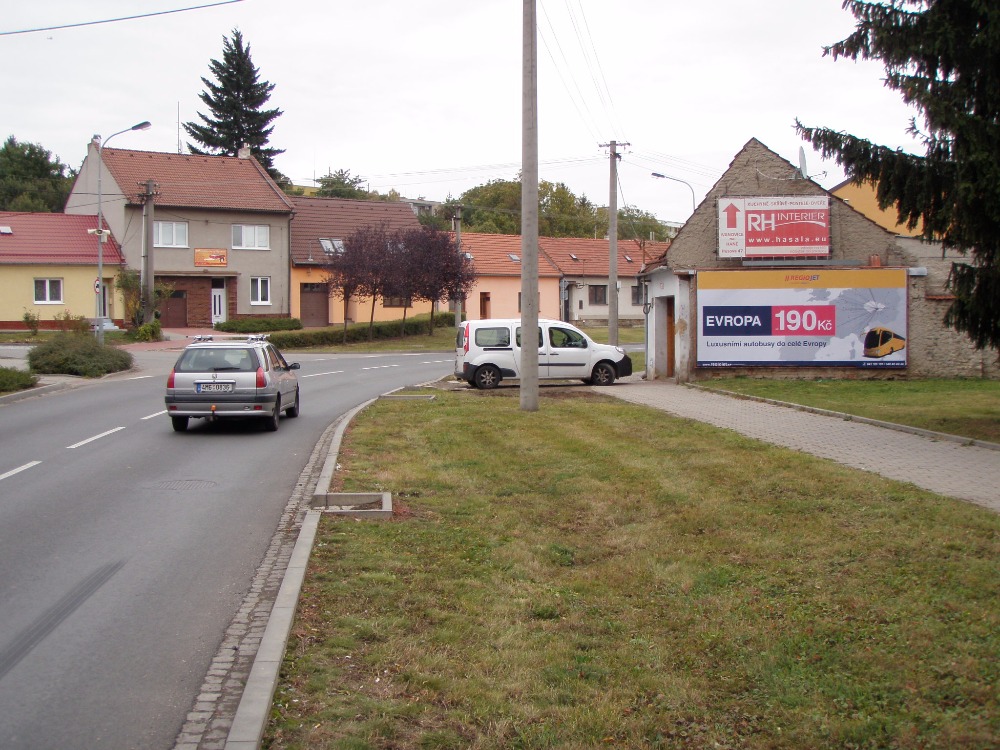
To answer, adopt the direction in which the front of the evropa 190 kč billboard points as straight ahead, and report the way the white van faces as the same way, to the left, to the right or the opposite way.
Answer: to the left

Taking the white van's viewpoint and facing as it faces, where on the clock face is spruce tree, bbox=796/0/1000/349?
The spruce tree is roughly at 2 o'clock from the white van.

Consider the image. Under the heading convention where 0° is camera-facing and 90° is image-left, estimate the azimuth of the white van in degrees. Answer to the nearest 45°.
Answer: approximately 270°
